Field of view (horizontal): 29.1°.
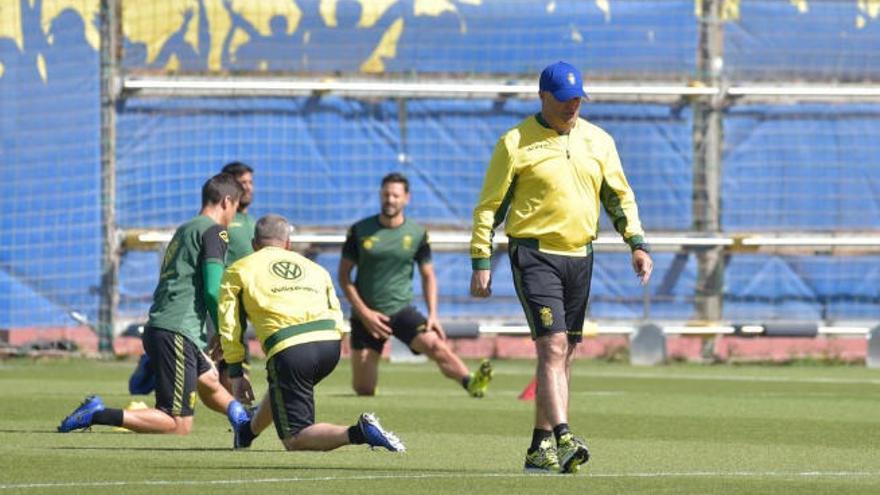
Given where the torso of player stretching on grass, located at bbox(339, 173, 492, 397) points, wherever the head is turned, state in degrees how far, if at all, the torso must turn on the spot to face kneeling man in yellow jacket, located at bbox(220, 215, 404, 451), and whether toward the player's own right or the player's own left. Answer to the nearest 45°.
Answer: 0° — they already face them

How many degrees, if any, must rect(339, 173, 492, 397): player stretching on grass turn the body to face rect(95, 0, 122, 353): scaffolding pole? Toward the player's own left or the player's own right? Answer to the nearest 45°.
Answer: approximately 135° to the player's own right

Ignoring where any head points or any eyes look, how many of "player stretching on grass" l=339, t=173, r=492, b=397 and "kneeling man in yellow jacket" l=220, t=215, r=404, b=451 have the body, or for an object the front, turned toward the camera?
1

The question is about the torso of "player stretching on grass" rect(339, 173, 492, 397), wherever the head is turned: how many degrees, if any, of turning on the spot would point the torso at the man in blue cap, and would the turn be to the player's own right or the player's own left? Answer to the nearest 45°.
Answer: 0° — they already face them

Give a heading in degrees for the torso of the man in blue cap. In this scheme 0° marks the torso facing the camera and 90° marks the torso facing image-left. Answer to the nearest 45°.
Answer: approximately 315°

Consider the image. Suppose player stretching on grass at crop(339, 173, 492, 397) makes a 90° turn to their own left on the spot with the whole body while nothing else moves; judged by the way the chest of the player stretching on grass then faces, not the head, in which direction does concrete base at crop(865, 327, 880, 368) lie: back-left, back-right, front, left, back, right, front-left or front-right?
front-left

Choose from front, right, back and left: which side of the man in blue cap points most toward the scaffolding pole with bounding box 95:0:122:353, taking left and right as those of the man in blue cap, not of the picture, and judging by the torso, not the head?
back

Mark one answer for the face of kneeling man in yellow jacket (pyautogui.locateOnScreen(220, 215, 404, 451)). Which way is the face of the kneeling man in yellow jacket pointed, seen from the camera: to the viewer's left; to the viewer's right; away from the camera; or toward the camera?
away from the camera

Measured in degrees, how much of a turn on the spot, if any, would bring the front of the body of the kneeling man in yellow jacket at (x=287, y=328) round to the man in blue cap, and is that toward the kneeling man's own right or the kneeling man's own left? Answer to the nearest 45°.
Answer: approximately 135° to the kneeling man's own right

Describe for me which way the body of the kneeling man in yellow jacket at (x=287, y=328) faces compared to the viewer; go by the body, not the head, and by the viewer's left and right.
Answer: facing away from the viewer and to the left of the viewer
